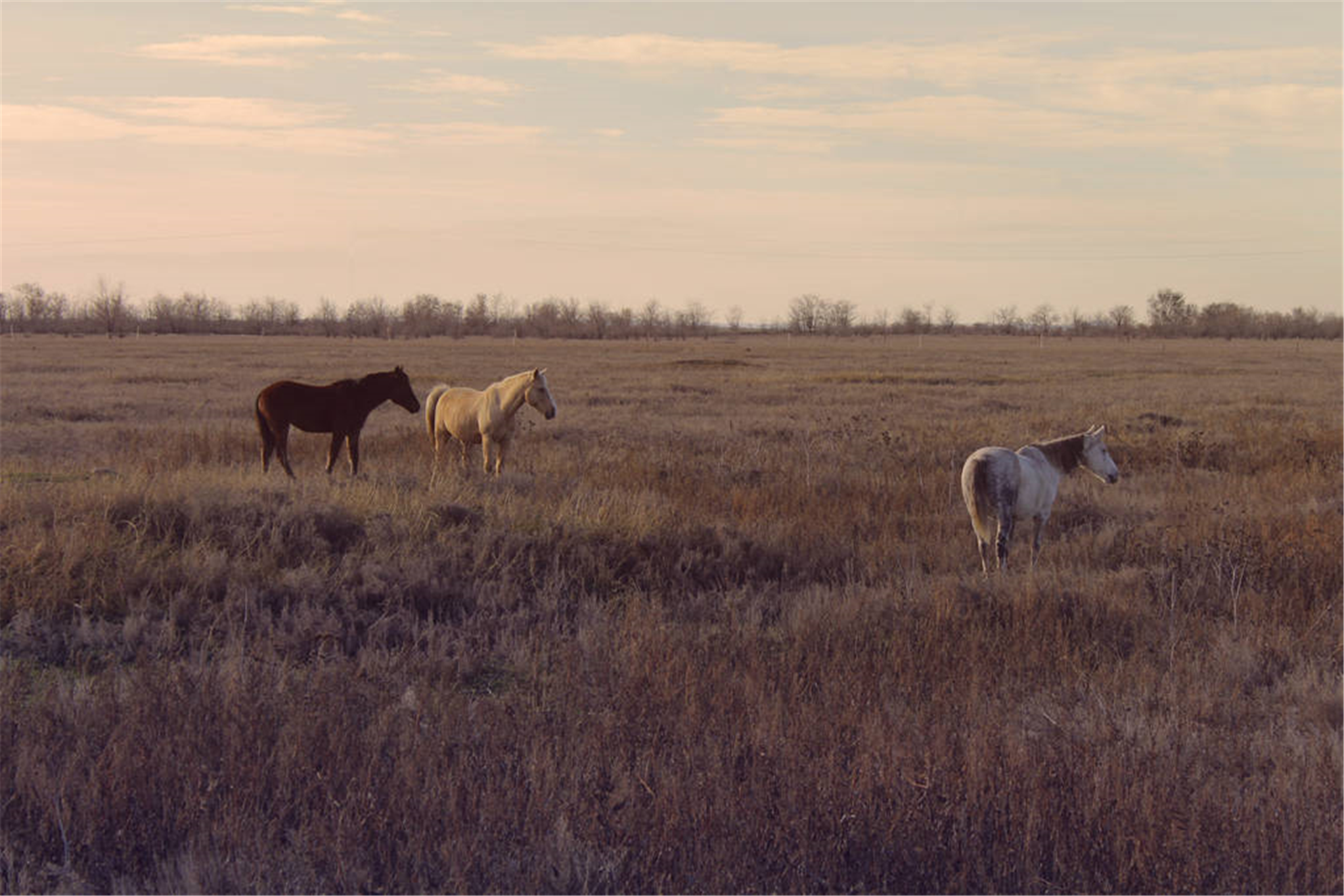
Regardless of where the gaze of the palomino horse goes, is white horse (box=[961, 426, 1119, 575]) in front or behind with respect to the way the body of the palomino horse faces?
in front

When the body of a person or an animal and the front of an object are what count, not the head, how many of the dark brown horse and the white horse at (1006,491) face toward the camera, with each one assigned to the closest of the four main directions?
0

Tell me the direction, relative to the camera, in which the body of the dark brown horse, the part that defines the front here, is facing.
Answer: to the viewer's right

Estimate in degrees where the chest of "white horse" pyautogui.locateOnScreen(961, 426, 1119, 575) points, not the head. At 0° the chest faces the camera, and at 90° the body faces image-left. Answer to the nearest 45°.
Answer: approximately 225°

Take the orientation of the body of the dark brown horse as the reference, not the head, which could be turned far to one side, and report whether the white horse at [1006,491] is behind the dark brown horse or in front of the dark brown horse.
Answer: in front

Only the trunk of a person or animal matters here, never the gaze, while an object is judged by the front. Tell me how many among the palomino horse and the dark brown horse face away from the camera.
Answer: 0
